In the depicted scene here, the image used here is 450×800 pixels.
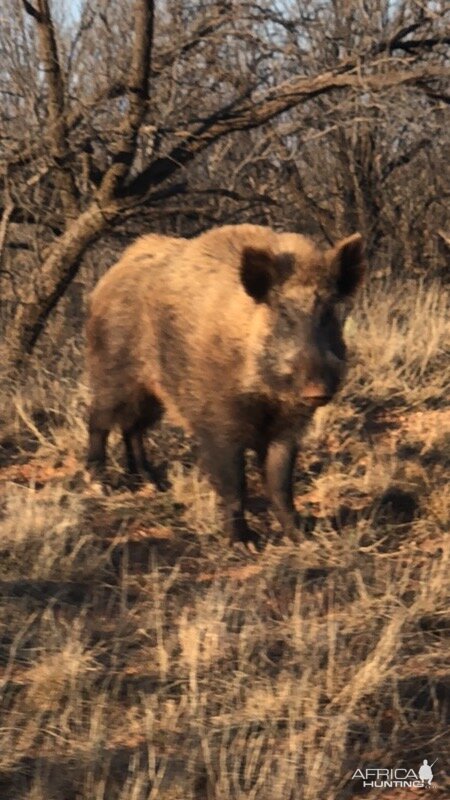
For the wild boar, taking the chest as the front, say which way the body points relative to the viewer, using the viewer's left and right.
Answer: facing the viewer and to the right of the viewer
